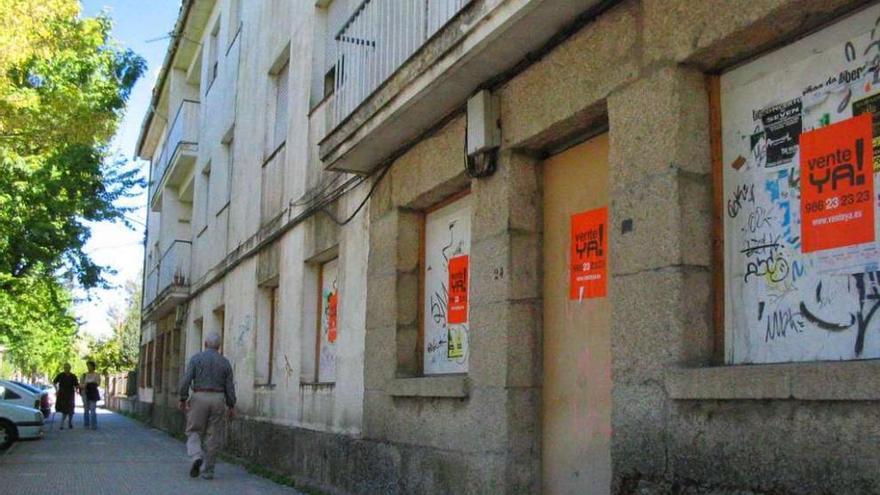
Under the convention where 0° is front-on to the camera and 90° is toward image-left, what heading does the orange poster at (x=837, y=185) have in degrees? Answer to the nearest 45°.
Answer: approximately 45°

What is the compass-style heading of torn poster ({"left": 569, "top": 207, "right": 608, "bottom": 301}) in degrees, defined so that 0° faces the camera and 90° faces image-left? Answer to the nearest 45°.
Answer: approximately 45°

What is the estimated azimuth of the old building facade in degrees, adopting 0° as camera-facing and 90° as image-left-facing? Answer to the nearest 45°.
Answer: approximately 45°

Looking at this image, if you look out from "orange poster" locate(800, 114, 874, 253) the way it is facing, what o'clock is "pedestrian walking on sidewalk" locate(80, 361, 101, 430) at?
The pedestrian walking on sidewalk is roughly at 3 o'clock from the orange poster.

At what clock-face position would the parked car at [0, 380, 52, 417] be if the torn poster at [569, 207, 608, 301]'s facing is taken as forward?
The parked car is roughly at 3 o'clock from the torn poster.

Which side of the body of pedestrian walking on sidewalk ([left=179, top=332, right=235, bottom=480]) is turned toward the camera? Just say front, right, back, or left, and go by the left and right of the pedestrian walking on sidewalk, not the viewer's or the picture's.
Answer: back

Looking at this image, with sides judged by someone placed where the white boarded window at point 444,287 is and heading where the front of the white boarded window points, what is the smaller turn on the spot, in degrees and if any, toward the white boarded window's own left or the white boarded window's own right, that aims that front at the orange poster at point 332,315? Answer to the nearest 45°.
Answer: approximately 90° to the white boarded window's own right

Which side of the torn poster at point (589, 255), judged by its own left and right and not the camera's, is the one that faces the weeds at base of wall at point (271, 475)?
right
